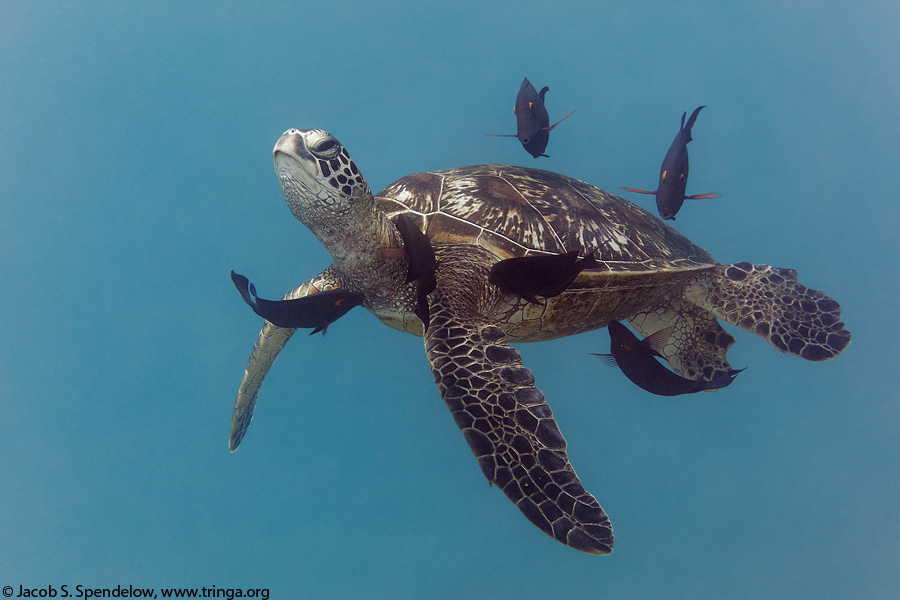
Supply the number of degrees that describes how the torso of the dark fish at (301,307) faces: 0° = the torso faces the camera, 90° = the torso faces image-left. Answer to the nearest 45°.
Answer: approximately 270°

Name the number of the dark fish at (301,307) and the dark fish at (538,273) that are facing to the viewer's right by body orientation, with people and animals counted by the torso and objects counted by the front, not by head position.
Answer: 1

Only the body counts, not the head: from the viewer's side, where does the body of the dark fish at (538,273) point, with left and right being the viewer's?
facing to the left of the viewer
